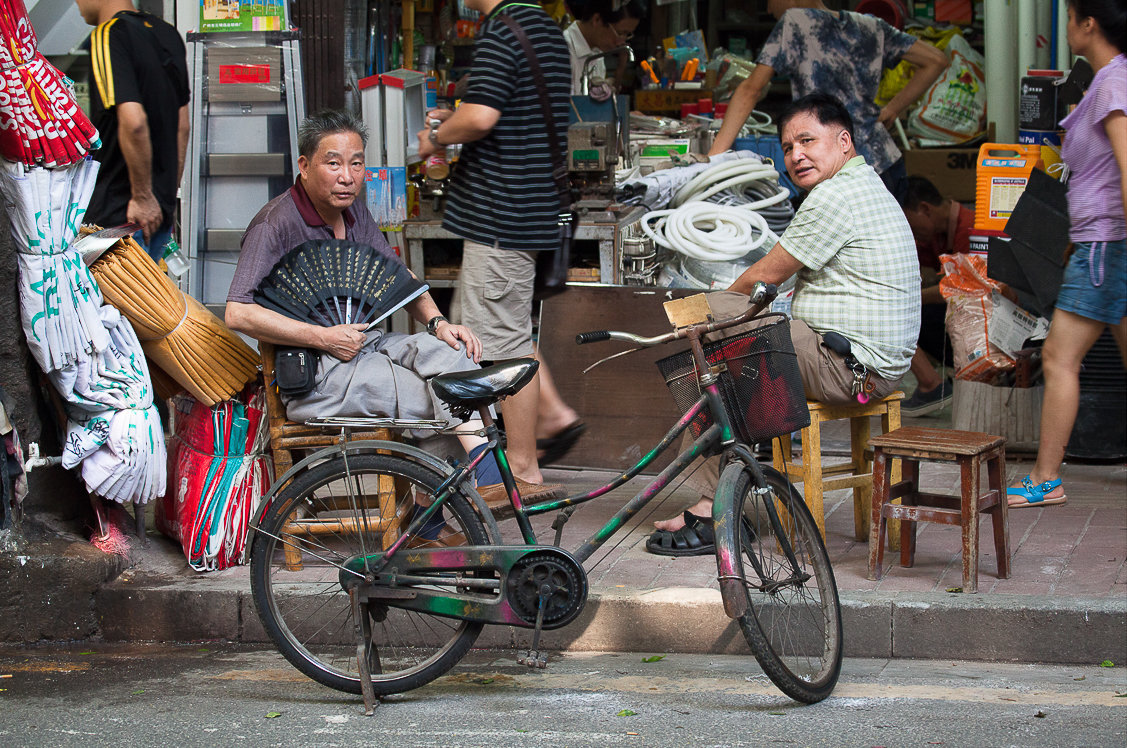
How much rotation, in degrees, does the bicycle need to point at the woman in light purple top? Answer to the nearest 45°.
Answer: approximately 45° to its left

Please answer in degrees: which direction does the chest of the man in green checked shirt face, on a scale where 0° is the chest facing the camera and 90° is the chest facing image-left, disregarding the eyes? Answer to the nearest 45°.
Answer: approximately 90°

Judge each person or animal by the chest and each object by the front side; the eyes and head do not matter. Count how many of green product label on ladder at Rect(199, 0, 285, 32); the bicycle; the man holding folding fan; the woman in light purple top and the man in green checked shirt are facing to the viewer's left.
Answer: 2

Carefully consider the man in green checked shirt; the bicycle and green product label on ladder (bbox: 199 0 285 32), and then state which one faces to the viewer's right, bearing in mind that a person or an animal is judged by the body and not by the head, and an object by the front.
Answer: the bicycle

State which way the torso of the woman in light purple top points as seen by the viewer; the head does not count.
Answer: to the viewer's left

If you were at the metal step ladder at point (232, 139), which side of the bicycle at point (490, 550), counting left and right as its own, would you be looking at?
left

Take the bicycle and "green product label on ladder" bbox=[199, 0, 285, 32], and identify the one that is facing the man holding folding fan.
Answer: the green product label on ladder

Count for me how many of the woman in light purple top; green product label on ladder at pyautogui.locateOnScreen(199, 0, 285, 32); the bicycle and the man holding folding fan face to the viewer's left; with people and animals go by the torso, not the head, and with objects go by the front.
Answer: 1

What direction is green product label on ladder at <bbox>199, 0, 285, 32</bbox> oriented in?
toward the camera

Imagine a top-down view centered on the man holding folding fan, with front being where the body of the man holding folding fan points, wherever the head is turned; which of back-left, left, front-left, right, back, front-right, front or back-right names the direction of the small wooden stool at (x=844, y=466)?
front-left

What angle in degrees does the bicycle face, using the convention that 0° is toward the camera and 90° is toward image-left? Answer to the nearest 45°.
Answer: approximately 270°

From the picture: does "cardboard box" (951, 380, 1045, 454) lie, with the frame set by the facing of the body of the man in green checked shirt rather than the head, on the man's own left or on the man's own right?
on the man's own right
